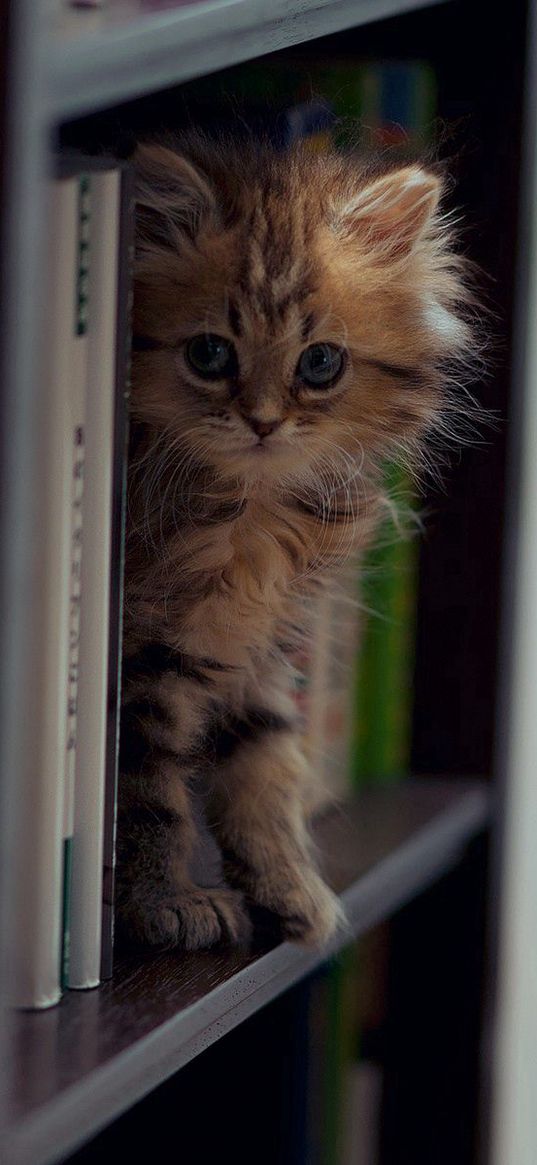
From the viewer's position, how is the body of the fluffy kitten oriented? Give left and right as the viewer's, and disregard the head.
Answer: facing the viewer
